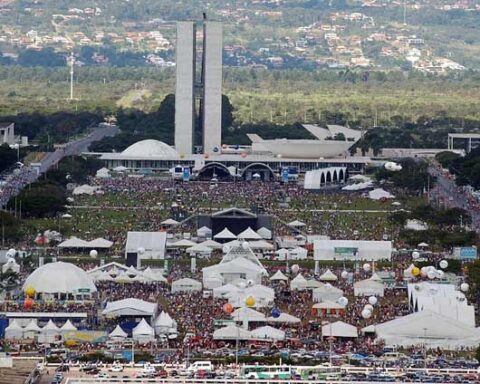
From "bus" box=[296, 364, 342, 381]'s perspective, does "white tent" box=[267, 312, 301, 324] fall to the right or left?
on its right

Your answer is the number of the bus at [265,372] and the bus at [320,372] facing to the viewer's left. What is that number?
2

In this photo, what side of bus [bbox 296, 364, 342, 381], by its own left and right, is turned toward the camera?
left

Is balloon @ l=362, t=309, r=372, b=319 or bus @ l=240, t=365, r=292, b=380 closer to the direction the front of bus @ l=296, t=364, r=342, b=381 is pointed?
the bus

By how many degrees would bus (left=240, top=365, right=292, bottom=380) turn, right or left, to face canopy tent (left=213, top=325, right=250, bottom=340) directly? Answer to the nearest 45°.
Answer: approximately 90° to its right

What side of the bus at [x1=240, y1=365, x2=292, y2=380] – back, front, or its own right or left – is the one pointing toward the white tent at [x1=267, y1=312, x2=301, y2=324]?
right

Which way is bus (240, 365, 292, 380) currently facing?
to the viewer's left

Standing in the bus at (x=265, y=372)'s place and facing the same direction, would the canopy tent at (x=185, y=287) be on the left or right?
on its right
